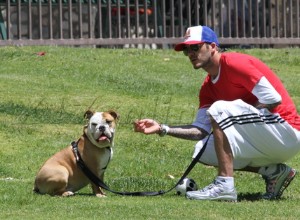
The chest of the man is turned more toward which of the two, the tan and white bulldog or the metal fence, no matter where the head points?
the tan and white bulldog

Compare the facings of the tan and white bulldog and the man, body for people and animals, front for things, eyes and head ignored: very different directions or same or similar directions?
very different directions

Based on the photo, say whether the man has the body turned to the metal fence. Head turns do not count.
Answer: no

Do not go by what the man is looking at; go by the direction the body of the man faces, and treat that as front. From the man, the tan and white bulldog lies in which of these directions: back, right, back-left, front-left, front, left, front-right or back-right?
front

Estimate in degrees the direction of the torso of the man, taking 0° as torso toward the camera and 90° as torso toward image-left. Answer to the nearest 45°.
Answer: approximately 90°

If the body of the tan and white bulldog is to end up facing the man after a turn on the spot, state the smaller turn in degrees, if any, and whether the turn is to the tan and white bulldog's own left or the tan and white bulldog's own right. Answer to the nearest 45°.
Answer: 0° — it already faces them

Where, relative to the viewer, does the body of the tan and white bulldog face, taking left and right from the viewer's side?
facing to the right of the viewer

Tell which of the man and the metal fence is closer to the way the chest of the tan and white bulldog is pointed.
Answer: the man

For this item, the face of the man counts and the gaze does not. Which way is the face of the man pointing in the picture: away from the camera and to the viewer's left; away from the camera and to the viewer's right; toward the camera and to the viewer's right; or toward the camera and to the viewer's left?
toward the camera and to the viewer's left

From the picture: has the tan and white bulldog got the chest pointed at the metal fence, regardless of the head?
no
